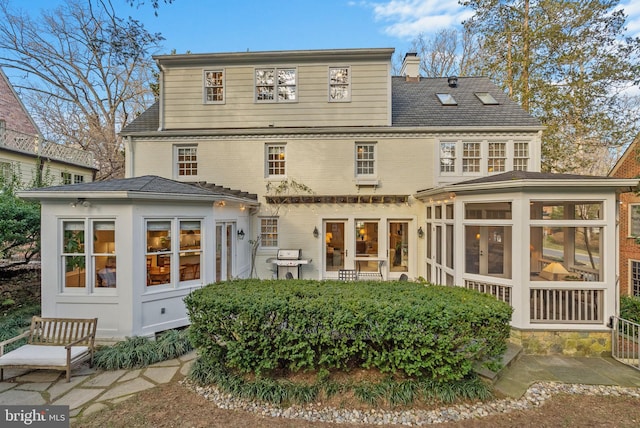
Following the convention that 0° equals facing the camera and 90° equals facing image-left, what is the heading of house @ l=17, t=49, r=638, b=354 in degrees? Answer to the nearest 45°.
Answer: approximately 180°

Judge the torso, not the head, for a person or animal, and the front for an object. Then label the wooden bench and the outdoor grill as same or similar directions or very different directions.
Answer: same or similar directions

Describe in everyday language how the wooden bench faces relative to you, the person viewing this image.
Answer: facing the viewer and to the left of the viewer

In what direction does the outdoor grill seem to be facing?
toward the camera

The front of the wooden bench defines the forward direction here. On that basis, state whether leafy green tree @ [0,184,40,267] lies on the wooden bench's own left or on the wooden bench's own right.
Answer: on the wooden bench's own right

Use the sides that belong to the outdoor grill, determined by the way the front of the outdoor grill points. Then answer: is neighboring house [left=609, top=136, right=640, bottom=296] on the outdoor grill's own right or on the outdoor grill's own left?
on the outdoor grill's own left

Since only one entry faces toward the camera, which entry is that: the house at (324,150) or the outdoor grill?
the outdoor grill

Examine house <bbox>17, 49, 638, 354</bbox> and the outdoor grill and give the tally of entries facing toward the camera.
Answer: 1

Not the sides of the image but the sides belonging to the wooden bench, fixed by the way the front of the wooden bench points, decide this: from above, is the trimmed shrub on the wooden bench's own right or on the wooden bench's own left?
on the wooden bench's own left
